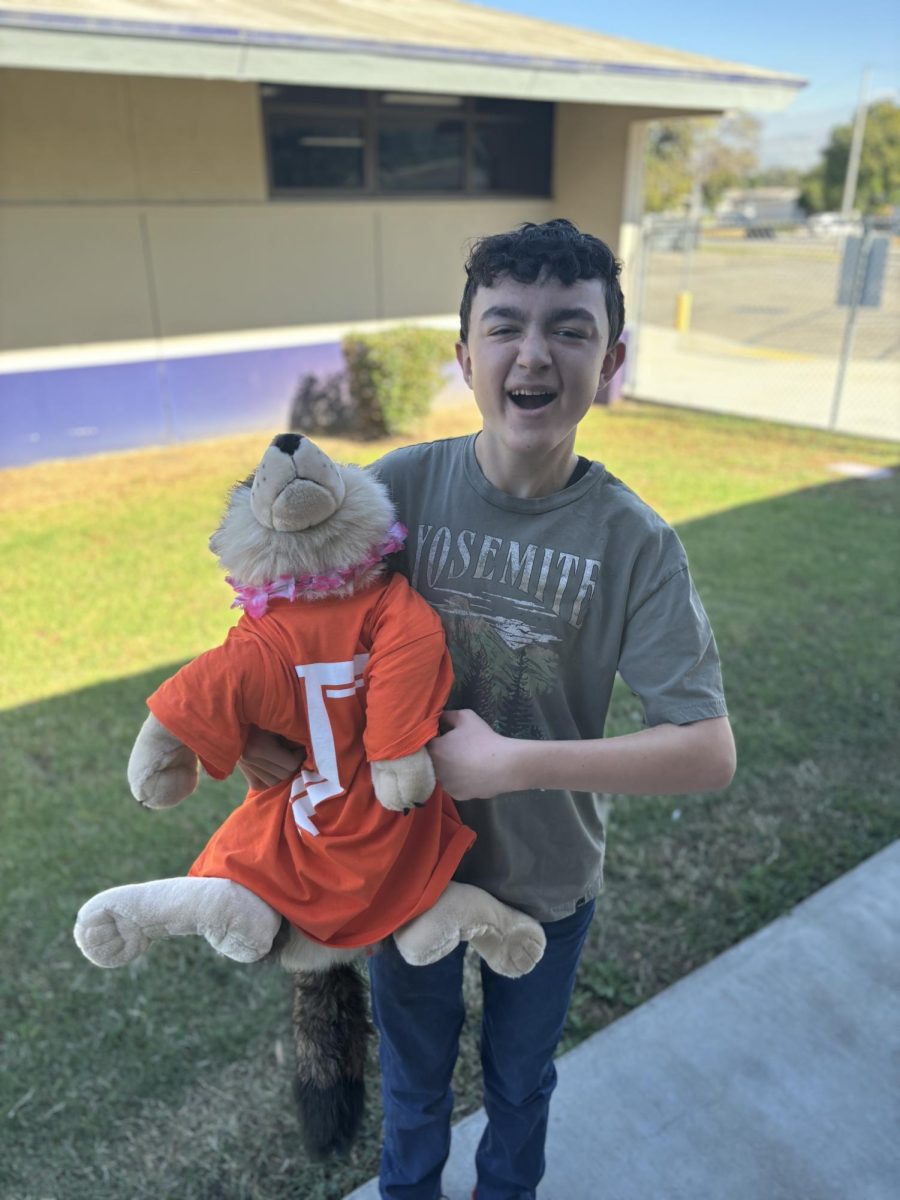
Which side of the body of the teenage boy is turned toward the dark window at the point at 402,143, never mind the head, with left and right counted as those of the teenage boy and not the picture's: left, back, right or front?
back

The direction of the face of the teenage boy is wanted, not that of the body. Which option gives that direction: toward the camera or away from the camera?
toward the camera

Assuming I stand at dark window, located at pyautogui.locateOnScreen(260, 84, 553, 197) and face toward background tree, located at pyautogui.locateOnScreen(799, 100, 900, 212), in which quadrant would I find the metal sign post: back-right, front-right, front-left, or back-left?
front-right

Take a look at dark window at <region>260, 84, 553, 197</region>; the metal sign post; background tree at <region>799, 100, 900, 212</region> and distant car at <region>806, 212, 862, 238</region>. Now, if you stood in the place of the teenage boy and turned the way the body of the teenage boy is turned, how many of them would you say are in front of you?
0

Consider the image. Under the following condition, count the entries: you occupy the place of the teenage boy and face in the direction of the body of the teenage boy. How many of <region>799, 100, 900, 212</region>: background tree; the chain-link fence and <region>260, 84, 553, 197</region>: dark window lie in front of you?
0

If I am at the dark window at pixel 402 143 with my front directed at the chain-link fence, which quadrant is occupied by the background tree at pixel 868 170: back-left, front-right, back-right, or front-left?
front-left

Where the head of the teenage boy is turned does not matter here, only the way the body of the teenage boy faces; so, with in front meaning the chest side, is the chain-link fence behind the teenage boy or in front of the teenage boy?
behind

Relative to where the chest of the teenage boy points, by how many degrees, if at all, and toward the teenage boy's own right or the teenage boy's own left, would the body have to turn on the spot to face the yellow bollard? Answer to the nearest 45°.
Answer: approximately 180°

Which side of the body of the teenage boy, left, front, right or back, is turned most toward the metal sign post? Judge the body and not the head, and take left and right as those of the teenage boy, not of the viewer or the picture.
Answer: back

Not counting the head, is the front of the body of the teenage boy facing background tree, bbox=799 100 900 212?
no

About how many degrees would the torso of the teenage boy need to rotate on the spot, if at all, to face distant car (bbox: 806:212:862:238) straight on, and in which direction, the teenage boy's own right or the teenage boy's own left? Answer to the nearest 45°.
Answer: approximately 180°

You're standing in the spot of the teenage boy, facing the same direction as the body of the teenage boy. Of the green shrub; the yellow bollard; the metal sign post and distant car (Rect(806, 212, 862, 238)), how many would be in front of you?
0

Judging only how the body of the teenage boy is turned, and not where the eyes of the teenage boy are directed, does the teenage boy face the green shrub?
no

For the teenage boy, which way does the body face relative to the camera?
toward the camera

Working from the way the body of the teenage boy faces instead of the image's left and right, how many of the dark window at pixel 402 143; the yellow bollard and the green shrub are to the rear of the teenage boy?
3
